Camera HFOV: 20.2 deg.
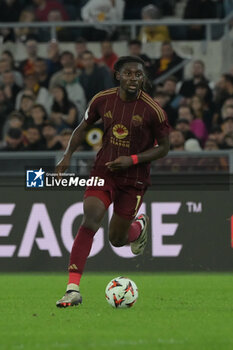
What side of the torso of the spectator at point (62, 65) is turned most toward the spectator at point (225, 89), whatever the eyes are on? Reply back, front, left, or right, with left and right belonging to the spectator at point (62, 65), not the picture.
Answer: left

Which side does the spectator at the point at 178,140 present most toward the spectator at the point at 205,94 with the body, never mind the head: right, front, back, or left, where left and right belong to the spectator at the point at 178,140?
back

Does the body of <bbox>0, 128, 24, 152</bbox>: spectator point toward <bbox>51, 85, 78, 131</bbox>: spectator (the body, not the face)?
no

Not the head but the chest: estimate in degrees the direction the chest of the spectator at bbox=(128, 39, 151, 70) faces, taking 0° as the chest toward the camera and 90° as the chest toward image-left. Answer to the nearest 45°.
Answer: approximately 0°

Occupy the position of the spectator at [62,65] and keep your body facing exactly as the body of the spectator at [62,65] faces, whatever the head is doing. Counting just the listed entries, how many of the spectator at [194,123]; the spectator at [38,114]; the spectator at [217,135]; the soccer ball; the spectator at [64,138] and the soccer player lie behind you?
0

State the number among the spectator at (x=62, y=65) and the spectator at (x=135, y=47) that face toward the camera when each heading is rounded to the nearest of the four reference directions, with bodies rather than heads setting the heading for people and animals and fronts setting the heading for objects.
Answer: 2

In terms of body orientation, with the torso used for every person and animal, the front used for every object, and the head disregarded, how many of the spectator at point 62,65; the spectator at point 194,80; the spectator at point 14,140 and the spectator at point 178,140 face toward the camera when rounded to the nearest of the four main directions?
4

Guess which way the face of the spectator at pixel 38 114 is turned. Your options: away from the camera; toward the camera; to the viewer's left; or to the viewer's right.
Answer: toward the camera

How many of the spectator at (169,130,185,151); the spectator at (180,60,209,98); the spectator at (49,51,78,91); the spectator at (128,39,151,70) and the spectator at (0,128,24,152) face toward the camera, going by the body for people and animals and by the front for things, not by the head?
5

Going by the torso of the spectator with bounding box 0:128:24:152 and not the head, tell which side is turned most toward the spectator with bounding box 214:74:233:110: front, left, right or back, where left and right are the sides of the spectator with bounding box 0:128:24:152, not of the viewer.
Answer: left

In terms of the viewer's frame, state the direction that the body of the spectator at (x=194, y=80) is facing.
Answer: toward the camera

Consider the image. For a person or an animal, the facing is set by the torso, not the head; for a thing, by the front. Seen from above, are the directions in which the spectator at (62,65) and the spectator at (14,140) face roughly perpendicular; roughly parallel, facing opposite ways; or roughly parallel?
roughly parallel

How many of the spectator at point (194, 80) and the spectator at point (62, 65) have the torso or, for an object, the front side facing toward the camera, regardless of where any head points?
2

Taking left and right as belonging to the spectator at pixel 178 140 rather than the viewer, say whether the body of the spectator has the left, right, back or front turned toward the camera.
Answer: front

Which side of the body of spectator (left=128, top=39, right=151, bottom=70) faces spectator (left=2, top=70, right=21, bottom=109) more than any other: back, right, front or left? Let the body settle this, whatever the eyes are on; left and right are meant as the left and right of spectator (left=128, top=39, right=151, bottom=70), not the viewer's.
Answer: right

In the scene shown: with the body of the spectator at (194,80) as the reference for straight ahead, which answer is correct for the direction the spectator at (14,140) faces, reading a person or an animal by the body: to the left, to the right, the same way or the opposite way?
the same way

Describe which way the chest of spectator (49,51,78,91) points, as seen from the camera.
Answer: toward the camera
